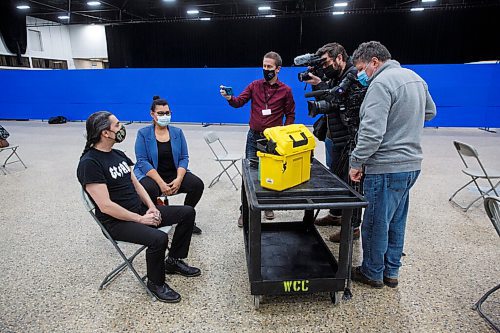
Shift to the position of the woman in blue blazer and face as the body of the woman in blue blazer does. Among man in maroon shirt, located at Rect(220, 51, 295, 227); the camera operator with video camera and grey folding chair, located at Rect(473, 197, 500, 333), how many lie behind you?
0

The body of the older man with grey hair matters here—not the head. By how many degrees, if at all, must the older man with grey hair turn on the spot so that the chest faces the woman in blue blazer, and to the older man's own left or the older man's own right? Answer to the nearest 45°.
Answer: approximately 45° to the older man's own left

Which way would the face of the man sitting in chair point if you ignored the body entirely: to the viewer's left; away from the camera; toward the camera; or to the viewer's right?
to the viewer's right

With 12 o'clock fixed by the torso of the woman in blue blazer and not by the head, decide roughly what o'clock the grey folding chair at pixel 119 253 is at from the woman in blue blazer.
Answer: The grey folding chair is roughly at 2 o'clock from the woman in blue blazer.

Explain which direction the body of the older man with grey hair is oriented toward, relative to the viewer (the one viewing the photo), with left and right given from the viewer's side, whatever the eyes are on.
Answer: facing away from the viewer and to the left of the viewer

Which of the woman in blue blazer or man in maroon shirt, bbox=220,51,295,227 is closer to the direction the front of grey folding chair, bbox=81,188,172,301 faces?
the man in maroon shirt

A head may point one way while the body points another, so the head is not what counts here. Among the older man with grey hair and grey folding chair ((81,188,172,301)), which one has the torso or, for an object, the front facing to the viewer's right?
the grey folding chair

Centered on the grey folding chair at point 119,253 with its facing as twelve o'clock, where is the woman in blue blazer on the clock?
The woman in blue blazer is roughly at 10 o'clock from the grey folding chair.

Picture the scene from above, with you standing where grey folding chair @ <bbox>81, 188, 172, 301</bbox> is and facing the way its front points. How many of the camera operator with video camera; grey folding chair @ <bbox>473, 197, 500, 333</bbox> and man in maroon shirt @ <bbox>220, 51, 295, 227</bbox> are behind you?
0

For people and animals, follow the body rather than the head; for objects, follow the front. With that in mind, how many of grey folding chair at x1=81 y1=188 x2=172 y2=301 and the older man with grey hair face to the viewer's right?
1

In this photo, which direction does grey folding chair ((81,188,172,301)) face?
to the viewer's right

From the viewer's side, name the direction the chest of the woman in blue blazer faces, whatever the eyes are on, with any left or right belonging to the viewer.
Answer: facing the viewer and to the right of the viewer

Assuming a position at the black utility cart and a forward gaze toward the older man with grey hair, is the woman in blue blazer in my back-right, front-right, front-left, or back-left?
back-left
